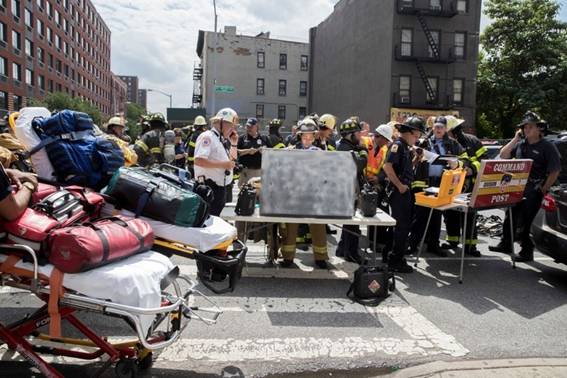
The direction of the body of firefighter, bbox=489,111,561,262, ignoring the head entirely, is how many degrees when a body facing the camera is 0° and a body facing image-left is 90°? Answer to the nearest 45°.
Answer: approximately 45°

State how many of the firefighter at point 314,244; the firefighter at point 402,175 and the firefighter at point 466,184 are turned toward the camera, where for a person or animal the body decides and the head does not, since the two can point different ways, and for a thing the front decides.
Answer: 1

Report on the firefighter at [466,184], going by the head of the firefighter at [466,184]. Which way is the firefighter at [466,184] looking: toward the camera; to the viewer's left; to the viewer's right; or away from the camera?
to the viewer's left

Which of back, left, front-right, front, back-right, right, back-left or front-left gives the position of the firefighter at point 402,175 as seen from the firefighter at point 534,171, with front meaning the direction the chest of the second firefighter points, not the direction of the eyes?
front

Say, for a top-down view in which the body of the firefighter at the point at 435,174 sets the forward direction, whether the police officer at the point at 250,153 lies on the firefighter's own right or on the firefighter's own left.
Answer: on the firefighter's own right

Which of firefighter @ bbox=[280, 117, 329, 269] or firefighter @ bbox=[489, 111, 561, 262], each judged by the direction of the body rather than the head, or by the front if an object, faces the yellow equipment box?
firefighter @ bbox=[489, 111, 561, 262]

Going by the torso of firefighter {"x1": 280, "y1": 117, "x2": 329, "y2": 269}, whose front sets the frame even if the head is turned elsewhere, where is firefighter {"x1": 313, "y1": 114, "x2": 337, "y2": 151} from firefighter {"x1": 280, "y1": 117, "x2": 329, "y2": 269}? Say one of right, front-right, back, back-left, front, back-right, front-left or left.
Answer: back

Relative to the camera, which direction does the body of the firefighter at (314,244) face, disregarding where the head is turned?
toward the camera

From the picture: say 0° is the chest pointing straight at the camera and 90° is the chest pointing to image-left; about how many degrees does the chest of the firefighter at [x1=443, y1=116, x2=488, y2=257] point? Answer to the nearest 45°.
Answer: approximately 90°

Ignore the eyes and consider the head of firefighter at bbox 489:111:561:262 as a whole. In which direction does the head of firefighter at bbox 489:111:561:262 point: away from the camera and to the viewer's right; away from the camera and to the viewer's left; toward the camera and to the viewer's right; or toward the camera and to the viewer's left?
toward the camera and to the viewer's left

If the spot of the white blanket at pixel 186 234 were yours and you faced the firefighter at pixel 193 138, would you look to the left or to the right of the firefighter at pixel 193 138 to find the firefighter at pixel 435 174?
right
